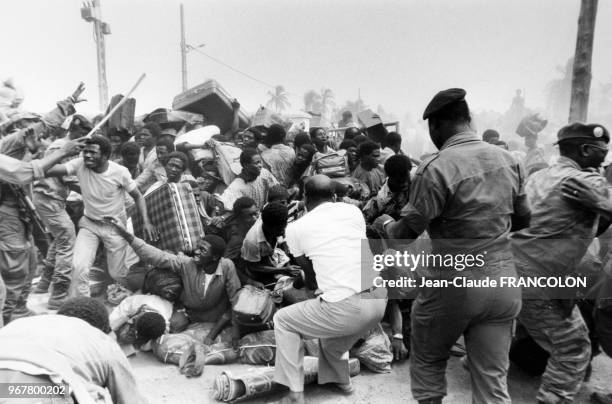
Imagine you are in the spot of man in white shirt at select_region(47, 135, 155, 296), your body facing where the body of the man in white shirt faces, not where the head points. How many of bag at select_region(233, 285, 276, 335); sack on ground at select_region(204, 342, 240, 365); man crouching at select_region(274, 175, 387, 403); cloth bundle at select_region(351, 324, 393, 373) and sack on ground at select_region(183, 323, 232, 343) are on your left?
5

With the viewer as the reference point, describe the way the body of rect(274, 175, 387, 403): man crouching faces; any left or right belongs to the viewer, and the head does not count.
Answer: facing away from the viewer and to the left of the viewer

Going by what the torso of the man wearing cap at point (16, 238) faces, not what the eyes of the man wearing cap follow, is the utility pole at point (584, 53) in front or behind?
in front

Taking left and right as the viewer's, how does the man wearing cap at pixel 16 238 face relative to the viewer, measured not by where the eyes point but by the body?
facing to the right of the viewer

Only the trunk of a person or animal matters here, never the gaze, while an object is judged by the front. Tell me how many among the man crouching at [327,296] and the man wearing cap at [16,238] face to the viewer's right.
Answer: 1

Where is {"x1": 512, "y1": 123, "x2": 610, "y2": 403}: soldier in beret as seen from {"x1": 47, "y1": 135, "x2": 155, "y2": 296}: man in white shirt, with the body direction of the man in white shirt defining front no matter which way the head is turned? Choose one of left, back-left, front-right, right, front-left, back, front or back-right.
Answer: left

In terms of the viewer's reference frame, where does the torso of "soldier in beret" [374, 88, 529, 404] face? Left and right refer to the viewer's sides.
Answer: facing away from the viewer and to the left of the viewer

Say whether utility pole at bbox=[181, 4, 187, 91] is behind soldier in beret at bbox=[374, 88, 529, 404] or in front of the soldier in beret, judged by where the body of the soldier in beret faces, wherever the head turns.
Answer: in front

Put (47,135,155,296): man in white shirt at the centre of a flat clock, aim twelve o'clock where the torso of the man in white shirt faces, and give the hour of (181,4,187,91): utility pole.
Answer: The utility pole is roughly at 5 o'clock from the man in white shirt.

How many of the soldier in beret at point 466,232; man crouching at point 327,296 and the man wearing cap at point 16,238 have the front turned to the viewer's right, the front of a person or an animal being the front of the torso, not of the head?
1
